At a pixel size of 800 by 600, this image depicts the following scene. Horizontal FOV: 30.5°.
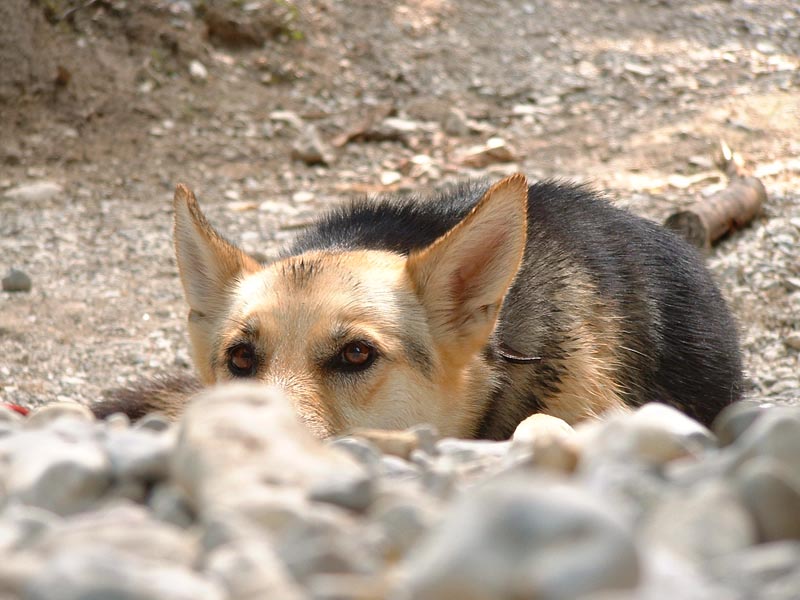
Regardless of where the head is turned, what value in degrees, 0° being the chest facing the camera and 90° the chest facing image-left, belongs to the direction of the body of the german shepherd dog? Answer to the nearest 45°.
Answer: approximately 45°

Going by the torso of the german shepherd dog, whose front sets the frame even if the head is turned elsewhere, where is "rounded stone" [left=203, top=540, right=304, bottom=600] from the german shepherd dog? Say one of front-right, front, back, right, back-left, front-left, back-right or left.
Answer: front-left

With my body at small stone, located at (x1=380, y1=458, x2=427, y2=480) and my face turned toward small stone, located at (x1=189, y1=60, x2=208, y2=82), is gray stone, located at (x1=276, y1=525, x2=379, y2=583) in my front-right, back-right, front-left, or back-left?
back-left

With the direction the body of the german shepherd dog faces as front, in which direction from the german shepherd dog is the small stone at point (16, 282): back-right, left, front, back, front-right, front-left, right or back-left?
right

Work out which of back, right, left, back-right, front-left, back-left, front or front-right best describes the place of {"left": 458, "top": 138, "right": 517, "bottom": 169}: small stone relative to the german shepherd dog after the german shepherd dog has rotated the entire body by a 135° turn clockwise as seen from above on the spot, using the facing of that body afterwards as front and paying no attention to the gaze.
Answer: front

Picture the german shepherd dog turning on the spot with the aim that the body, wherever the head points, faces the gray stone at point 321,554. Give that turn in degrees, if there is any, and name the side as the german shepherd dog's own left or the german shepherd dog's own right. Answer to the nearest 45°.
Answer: approximately 45° to the german shepherd dog's own left

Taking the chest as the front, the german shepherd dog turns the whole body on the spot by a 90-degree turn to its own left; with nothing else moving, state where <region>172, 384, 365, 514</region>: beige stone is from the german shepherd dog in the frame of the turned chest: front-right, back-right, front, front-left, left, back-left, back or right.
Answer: front-right

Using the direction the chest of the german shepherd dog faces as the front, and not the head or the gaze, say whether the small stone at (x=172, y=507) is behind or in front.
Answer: in front

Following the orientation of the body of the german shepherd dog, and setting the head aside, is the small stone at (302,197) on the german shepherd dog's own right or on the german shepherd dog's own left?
on the german shepherd dog's own right

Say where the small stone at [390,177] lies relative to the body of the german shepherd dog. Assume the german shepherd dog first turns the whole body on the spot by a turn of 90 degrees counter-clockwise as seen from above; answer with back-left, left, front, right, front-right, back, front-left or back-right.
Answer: back-left

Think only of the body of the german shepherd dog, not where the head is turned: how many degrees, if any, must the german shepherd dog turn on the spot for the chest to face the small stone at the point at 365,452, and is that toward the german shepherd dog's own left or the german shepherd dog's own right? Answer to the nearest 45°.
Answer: approximately 45° to the german shepherd dog's own left

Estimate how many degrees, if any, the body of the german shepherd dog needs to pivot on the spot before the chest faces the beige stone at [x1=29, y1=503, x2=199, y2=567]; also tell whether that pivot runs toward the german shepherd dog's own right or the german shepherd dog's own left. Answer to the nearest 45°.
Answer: approximately 45° to the german shepherd dog's own left

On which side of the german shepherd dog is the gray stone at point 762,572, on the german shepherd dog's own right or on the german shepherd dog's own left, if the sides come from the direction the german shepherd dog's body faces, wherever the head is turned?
on the german shepherd dog's own left

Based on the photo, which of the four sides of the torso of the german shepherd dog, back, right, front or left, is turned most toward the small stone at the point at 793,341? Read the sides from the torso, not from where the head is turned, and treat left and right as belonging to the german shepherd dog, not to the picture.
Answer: back

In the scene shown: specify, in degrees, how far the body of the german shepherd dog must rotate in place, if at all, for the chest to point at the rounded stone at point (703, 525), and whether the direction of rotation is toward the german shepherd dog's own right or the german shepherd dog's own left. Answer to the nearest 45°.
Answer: approximately 45° to the german shepherd dog's own left

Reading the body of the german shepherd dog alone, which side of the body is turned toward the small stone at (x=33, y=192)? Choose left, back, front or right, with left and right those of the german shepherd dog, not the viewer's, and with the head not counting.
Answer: right
